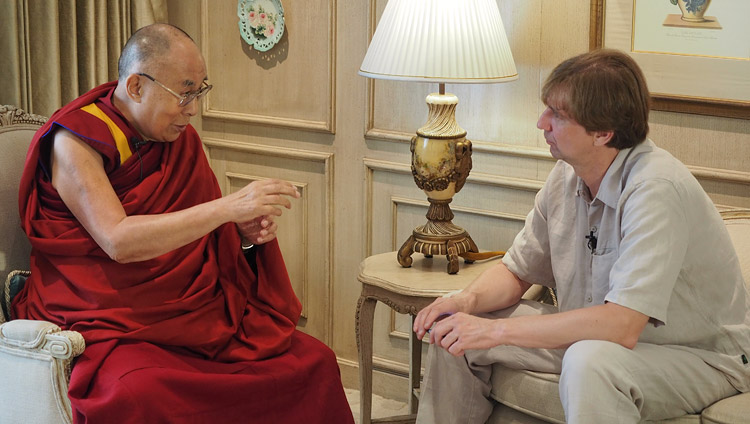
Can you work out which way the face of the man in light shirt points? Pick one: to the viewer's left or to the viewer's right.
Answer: to the viewer's left

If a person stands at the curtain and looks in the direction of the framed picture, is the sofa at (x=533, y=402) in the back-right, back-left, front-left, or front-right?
front-right

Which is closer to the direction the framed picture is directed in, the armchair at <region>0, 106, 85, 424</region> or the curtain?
the armchair

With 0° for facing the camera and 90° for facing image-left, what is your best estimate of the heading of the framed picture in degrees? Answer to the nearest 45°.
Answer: approximately 45°

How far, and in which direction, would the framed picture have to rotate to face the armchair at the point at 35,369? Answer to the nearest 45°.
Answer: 0° — it already faces it

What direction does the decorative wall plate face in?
toward the camera

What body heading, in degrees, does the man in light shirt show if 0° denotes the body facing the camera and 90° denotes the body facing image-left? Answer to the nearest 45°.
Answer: approximately 45°

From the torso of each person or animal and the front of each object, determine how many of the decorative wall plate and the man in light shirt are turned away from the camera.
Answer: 0

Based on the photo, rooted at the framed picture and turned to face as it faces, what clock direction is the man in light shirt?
The man in light shirt is roughly at 11 o'clock from the framed picture.

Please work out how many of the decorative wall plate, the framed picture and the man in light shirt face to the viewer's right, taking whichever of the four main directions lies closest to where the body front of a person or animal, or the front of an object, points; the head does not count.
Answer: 0

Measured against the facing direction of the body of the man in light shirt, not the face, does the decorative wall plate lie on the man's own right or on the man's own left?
on the man's own right

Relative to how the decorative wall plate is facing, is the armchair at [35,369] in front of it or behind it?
in front

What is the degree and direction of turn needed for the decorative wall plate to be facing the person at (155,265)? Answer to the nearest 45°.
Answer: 0° — it already faces them

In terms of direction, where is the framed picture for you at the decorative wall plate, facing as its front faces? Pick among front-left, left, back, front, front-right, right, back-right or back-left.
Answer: front-left

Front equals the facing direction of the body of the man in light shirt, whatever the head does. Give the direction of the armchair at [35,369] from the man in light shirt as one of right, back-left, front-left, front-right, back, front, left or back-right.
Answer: front-right
